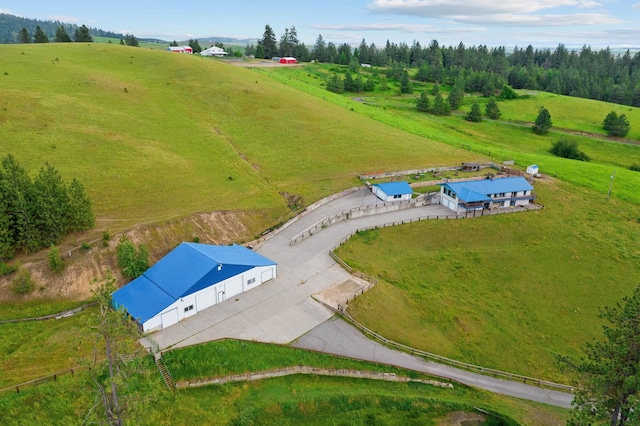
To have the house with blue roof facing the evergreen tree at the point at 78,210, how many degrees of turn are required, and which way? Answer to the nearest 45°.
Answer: approximately 90° to its right

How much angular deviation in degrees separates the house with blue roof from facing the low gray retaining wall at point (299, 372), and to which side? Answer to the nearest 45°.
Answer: approximately 45° to its right

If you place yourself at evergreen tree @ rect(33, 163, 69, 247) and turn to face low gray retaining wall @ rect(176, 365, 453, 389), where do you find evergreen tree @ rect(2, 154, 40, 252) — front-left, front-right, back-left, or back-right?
back-right

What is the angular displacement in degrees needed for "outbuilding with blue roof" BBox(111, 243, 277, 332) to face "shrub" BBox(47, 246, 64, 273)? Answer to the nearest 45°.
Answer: approximately 135° to its right

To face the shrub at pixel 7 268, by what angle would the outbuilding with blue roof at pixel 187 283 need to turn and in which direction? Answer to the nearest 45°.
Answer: approximately 135° to its right

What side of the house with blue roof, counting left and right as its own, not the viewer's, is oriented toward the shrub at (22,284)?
right

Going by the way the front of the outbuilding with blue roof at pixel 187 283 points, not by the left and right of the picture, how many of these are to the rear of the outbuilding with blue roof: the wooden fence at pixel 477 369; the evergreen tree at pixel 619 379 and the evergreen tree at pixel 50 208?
1

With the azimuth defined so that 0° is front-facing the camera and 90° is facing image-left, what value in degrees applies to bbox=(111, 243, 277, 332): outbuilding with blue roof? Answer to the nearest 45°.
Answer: approximately 315°

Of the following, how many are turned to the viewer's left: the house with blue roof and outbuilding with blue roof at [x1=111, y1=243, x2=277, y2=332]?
0

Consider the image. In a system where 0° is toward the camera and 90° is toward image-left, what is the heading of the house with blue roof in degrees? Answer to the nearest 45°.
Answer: approximately 315°

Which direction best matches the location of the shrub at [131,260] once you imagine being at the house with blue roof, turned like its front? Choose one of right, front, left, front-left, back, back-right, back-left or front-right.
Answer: right

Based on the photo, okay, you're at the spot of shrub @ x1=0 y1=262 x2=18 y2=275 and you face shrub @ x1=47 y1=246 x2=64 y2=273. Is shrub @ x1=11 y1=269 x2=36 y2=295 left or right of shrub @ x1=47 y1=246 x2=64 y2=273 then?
right
